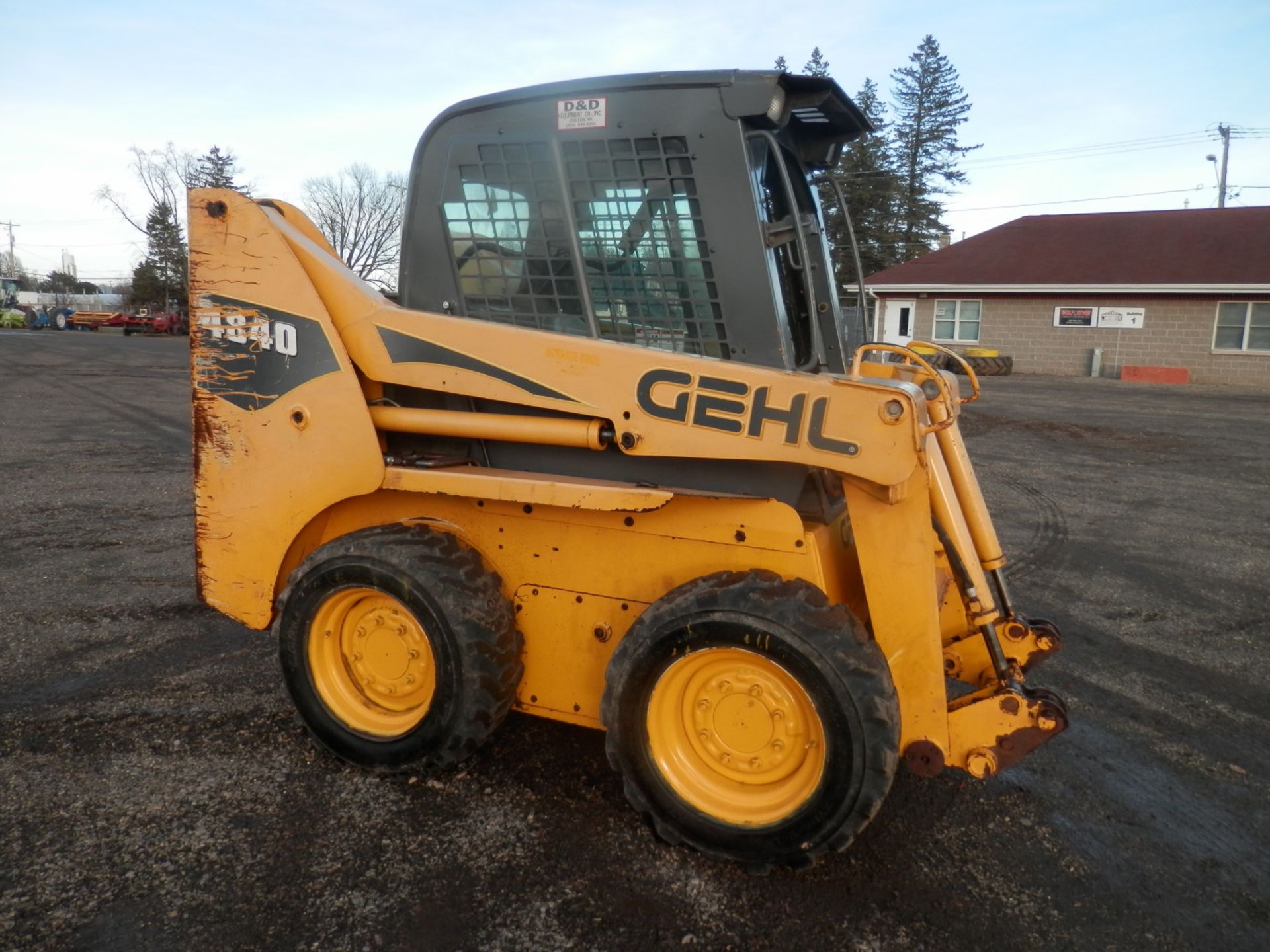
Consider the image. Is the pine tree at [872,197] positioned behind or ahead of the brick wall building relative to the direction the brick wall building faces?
behind

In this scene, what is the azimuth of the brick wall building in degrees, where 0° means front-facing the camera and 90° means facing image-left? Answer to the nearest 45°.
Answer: approximately 0°

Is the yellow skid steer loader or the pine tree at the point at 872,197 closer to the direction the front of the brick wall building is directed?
the yellow skid steer loader

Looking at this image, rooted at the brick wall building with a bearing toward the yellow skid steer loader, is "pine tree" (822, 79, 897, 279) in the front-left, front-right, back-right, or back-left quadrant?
back-right

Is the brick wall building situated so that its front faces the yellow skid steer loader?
yes
